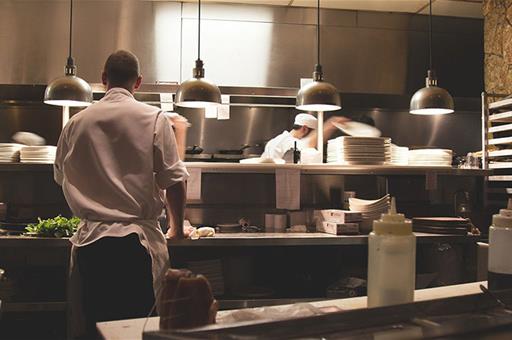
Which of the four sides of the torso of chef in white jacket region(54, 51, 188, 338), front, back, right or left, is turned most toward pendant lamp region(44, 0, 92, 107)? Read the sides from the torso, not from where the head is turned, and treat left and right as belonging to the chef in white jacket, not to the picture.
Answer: front

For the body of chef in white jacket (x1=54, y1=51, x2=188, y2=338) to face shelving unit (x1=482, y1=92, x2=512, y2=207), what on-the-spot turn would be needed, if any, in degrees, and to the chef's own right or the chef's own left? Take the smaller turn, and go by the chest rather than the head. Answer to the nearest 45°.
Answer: approximately 45° to the chef's own right

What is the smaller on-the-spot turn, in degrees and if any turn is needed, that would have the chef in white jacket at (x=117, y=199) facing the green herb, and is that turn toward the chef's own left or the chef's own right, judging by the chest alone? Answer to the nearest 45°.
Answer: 0° — they already face it

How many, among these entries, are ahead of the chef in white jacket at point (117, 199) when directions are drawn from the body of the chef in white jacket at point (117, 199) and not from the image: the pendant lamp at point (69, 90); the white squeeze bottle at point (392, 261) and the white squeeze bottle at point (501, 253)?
1

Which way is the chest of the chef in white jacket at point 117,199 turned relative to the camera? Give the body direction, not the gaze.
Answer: away from the camera

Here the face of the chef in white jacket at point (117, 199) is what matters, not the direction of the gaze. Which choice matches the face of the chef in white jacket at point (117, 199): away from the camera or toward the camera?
away from the camera

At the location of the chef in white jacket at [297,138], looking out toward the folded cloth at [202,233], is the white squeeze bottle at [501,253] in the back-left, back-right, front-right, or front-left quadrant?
front-left

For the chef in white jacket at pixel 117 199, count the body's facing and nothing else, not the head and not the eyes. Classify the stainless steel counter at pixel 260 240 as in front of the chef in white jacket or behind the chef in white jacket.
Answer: in front

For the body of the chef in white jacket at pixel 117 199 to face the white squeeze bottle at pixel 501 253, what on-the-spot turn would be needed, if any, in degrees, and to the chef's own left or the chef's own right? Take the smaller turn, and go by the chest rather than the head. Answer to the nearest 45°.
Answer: approximately 135° to the chef's own right

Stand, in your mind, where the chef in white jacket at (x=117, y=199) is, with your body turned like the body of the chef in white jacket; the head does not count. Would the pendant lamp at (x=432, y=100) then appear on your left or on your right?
on your right

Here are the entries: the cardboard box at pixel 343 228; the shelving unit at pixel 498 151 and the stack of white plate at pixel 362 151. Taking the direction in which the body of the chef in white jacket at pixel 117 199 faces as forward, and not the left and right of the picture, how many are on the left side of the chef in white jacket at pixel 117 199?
0

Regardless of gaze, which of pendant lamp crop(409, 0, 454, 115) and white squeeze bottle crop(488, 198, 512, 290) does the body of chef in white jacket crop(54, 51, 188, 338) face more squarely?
the pendant lamp

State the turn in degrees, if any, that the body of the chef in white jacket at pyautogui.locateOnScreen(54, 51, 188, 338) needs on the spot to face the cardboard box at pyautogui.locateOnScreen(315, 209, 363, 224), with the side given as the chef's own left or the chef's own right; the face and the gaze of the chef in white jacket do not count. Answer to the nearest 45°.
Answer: approximately 45° to the chef's own right

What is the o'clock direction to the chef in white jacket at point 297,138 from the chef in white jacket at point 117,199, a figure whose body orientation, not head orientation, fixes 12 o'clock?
the chef in white jacket at point 297,138 is roughly at 1 o'clock from the chef in white jacket at point 117,199.

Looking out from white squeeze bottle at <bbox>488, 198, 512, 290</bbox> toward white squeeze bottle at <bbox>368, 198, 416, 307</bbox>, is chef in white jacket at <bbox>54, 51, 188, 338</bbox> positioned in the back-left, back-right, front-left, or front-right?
front-right

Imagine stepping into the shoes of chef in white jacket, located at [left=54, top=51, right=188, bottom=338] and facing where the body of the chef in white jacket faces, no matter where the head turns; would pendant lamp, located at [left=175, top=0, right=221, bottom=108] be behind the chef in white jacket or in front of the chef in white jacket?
in front
